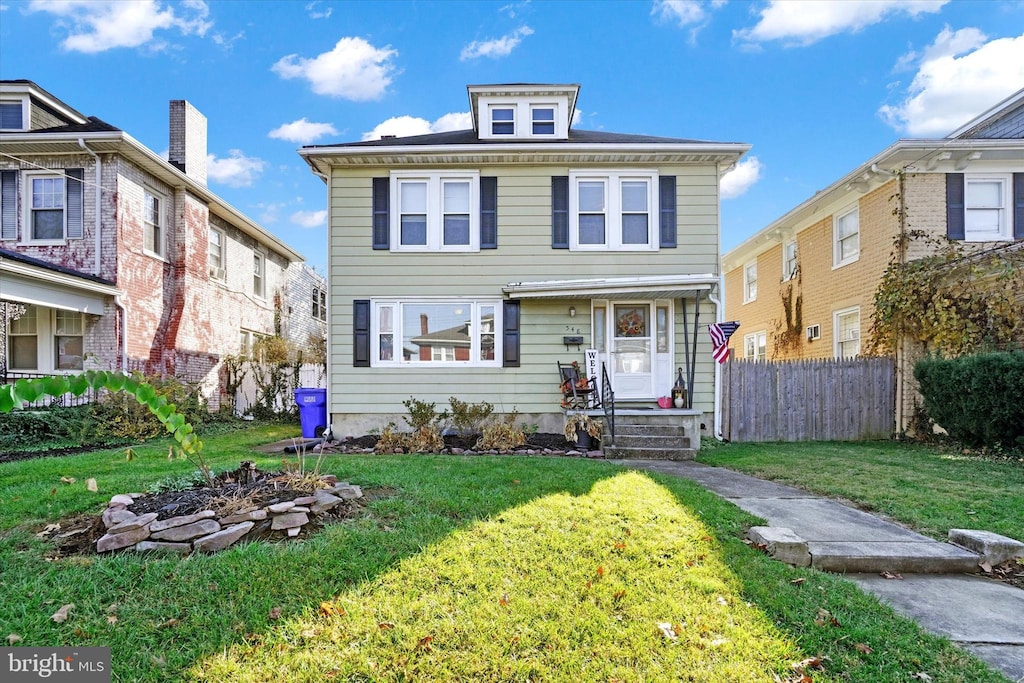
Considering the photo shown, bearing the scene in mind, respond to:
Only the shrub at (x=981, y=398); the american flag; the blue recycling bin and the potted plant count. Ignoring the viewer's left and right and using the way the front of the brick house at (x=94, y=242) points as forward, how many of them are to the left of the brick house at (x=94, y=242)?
4

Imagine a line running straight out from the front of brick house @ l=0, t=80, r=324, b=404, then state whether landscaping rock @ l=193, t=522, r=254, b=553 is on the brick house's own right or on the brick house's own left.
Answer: on the brick house's own left

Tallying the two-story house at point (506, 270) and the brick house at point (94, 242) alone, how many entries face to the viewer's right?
0

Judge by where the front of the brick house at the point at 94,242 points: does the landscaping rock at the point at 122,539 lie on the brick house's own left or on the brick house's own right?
on the brick house's own left

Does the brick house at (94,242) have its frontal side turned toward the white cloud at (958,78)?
no

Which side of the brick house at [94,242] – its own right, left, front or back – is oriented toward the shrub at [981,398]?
left

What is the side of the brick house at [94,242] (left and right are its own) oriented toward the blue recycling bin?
left

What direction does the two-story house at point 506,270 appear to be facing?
toward the camera

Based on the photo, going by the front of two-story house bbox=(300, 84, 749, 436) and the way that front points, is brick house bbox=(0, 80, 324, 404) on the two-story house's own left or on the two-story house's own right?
on the two-story house's own right

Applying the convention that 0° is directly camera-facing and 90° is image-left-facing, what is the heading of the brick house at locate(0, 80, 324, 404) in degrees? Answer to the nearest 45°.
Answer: approximately 45°

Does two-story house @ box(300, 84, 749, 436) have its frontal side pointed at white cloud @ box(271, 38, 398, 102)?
no
